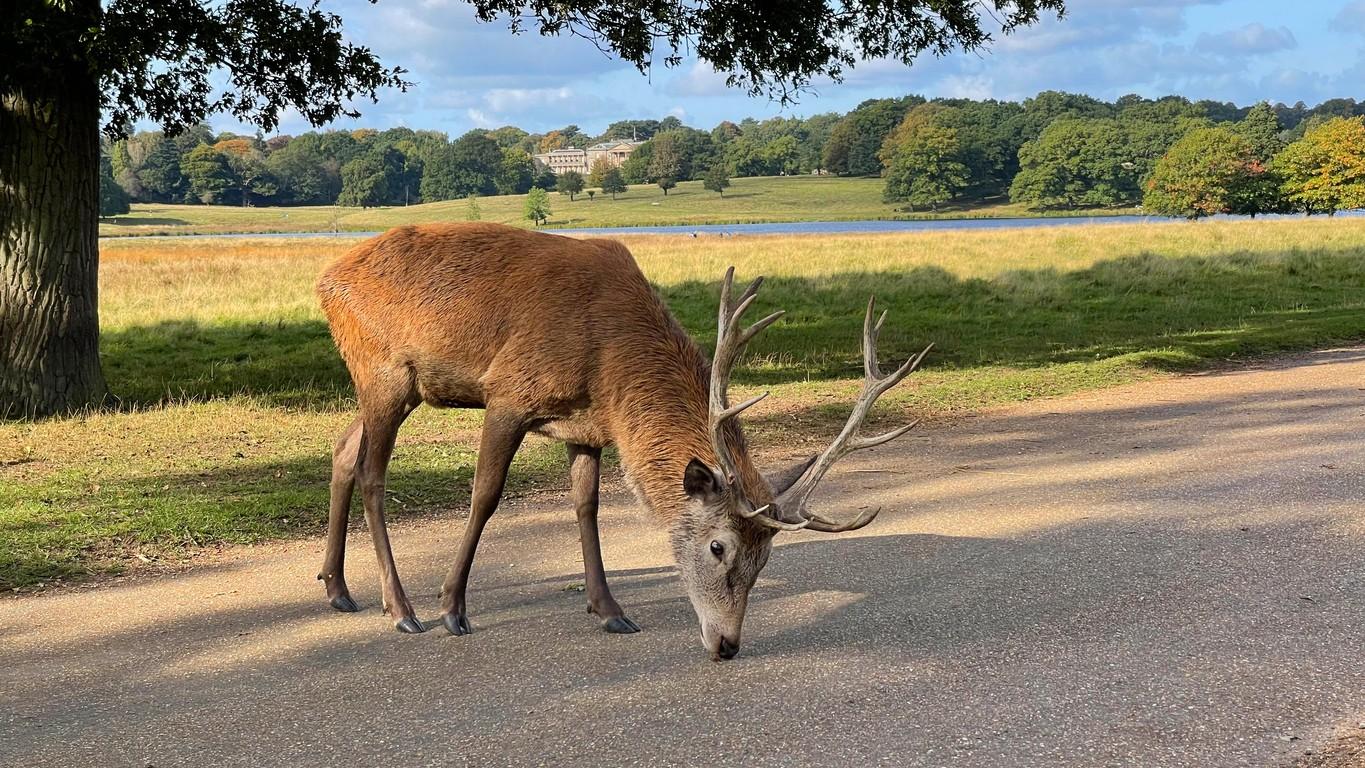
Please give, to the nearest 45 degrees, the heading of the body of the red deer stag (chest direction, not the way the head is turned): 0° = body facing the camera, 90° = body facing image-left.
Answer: approximately 315°
